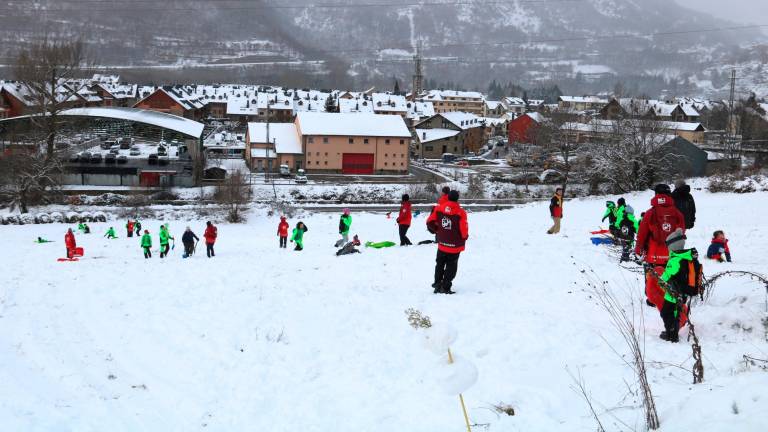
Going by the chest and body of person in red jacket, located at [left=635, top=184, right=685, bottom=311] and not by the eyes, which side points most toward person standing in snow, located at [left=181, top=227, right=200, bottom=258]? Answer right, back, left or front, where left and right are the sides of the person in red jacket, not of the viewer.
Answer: front

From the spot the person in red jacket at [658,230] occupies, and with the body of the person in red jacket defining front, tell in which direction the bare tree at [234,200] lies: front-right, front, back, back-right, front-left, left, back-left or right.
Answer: front-left

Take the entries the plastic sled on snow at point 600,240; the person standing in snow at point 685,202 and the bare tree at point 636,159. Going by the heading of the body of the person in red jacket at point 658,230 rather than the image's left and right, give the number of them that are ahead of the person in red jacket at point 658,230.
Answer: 3

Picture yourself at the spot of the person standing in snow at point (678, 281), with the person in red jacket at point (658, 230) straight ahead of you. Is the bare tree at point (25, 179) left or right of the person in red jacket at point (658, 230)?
left

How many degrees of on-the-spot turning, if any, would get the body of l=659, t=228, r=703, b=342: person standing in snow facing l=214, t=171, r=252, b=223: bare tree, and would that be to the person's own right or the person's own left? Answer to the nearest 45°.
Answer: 0° — they already face it

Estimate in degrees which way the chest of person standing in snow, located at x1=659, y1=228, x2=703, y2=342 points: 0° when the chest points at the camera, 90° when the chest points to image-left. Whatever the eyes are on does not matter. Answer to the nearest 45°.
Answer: approximately 135°

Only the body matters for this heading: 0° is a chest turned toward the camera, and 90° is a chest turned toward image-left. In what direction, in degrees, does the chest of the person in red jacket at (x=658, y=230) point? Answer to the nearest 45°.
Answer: approximately 180°

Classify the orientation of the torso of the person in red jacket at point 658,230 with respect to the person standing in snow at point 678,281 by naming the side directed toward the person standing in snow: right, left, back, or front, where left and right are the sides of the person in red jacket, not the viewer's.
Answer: back

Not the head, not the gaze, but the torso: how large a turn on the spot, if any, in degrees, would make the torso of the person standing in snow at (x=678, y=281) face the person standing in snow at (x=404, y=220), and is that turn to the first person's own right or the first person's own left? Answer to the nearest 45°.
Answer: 0° — they already face them

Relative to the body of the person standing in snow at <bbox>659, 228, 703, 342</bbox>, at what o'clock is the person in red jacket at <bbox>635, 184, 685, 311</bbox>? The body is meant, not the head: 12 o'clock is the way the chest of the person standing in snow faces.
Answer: The person in red jacket is roughly at 1 o'clock from the person standing in snow.
